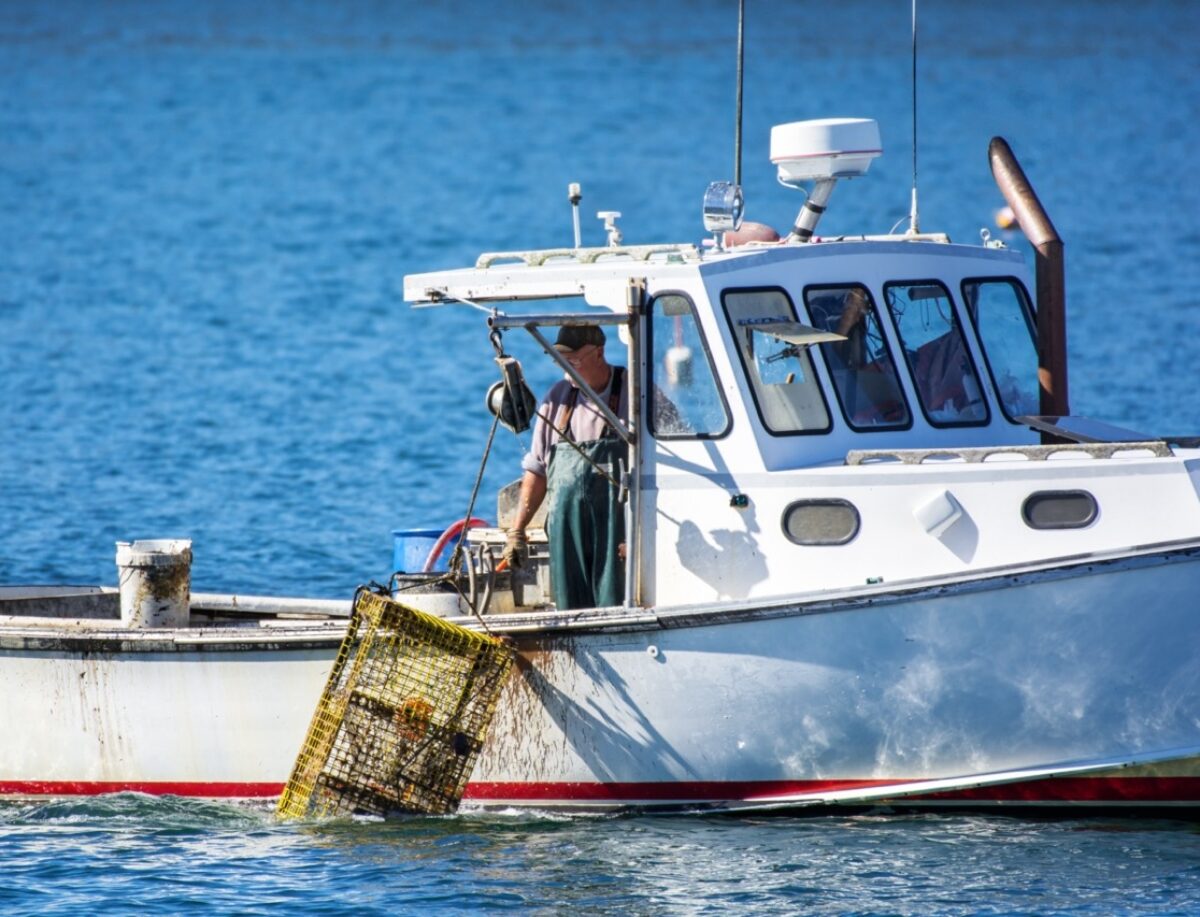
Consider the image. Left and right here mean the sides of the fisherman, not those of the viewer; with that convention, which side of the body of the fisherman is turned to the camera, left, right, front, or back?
front

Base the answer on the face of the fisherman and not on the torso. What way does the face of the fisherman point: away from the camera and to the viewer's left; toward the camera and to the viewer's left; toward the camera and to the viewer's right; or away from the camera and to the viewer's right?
toward the camera and to the viewer's left

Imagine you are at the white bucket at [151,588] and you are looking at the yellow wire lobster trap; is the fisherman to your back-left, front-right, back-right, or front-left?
front-left

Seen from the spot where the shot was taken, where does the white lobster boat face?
facing the viewer and to the right of the viewer
